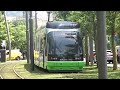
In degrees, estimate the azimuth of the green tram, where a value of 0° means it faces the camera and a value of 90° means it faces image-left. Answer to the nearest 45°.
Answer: approximately 0°

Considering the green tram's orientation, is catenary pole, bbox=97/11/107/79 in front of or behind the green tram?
in front

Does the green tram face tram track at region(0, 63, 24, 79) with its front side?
no
